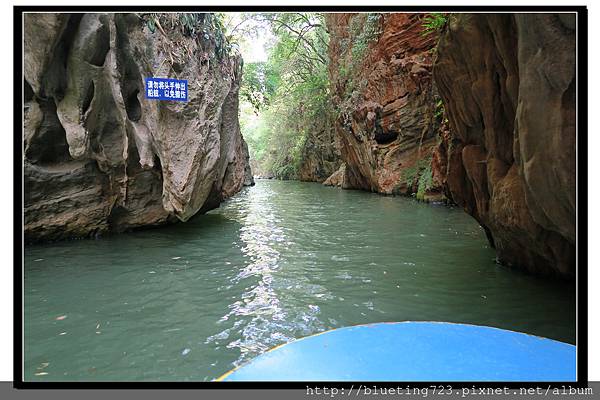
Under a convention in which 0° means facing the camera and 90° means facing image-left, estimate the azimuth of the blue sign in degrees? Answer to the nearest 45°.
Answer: approximately 0°

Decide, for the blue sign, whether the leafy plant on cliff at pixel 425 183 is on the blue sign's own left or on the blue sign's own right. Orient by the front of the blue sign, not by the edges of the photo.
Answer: on the blue sign's own left
